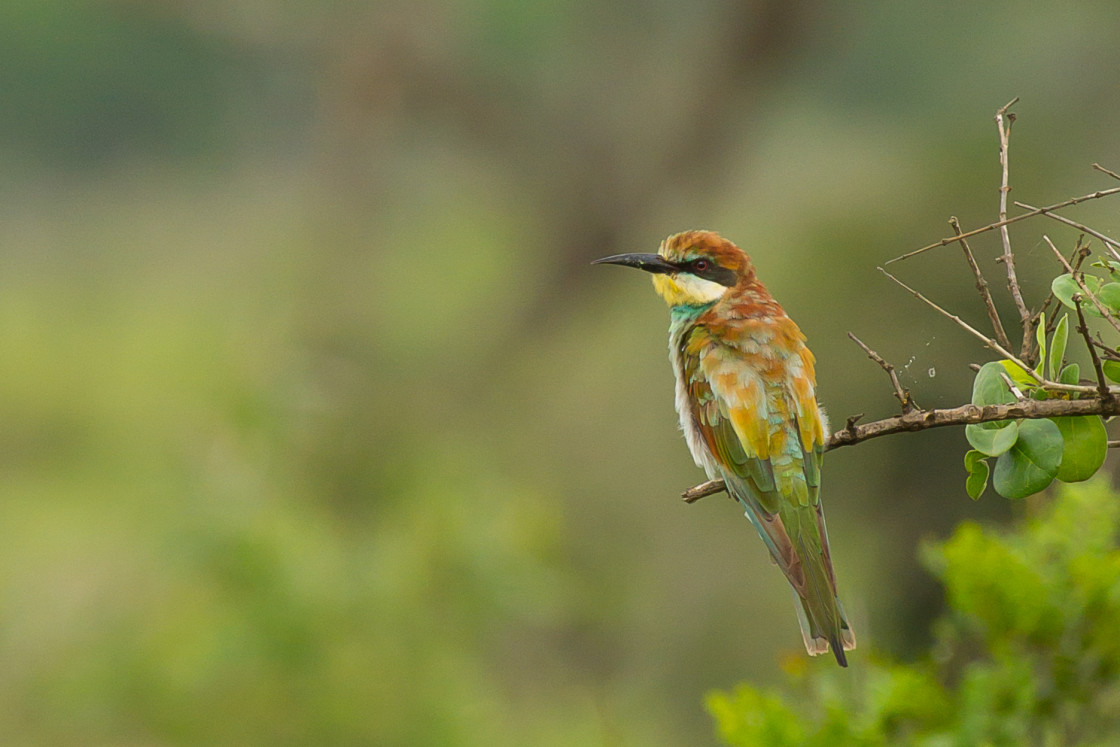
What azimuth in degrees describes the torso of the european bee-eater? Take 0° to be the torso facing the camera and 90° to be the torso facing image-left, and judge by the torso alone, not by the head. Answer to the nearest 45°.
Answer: approximately 135°
